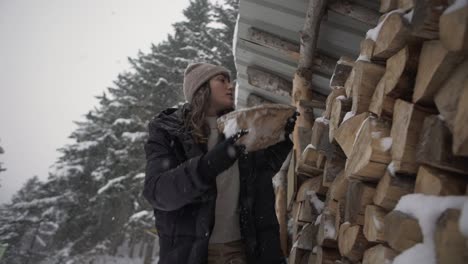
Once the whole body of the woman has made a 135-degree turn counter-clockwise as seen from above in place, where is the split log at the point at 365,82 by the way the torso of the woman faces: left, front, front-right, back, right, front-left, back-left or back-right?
back-right

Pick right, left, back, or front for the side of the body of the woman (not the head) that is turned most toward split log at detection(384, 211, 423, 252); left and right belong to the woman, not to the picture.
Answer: front

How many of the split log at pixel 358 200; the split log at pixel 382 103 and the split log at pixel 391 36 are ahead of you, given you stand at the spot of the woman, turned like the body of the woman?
3

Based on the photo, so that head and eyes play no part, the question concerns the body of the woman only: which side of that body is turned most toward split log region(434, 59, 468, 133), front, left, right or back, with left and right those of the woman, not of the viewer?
front

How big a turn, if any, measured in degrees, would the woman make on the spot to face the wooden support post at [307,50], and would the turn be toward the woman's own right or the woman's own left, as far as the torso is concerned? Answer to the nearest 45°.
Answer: approximately 90° to the woman's own left

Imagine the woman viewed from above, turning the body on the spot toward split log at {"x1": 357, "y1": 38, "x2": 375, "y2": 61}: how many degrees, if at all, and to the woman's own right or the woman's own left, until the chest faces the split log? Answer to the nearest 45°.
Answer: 0° — they already face it

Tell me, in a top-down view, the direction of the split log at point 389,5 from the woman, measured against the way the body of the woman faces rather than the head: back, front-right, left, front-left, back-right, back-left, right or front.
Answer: front

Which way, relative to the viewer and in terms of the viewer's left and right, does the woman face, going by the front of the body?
facing the viewer and to the right of the viewer

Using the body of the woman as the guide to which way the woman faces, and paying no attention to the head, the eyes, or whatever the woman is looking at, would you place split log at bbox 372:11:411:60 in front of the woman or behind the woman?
in front

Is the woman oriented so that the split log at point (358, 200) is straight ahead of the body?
yes

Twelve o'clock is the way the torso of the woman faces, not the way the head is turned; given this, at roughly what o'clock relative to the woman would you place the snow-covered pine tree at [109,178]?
The snow-covered pine tree is roughly at 7 o'clock from the woman.

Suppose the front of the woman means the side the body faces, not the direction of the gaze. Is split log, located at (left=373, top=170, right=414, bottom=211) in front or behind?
in front

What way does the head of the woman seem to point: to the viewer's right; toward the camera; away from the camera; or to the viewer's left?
to the viewer's right
